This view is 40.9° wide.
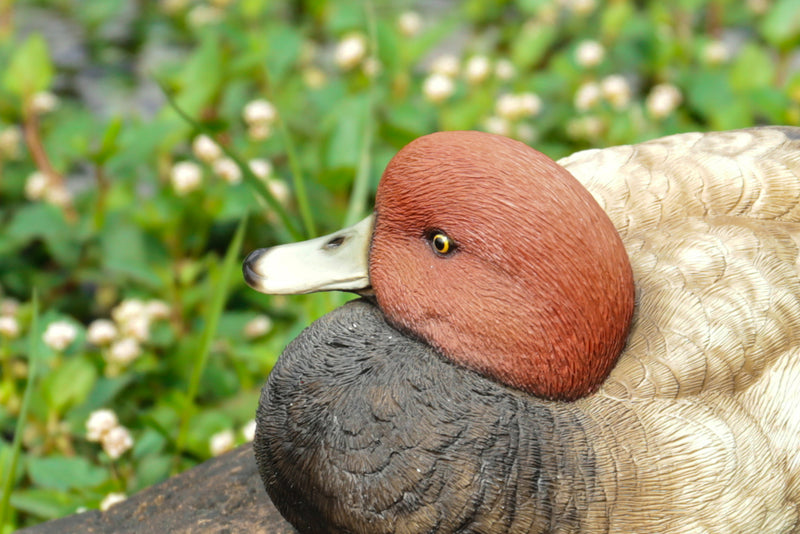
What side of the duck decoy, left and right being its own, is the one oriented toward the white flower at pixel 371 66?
right

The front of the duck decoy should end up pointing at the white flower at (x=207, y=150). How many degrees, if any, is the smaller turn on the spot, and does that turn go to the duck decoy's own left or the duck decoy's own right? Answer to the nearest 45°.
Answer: approximately 45° to the duck decoy's own right

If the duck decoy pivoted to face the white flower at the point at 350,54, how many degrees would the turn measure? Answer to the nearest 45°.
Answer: approximately 90° to its right

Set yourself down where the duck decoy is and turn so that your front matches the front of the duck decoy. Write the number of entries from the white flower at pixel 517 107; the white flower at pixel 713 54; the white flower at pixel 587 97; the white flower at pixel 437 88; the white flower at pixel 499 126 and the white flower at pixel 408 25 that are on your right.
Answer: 6

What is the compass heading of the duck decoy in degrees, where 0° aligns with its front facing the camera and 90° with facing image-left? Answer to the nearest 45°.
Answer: approximately 90°

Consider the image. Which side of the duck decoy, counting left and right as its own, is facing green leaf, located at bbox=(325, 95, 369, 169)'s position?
right

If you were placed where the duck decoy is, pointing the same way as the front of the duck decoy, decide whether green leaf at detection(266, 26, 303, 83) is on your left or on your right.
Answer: on your right

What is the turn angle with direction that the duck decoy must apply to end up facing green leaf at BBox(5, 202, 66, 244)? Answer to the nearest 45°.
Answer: approximately 45° to its right

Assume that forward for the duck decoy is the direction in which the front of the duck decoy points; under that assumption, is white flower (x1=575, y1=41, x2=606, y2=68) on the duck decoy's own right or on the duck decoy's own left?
on the duck decoy's own right

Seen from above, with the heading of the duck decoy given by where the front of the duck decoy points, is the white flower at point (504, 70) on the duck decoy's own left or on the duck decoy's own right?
on the duck decoy's own right

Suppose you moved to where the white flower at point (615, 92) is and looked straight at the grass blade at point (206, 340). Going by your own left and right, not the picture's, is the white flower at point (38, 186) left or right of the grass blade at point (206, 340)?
right

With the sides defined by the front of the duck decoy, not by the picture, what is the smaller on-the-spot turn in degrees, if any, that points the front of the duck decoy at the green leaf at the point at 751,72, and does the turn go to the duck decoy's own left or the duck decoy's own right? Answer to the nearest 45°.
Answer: approximately 90° to the duck decoy's own right

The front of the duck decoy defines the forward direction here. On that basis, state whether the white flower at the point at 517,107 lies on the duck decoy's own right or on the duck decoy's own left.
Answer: on the duck decoy's own right

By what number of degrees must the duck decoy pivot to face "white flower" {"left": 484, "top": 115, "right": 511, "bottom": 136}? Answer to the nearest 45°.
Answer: approximately 90° to its right

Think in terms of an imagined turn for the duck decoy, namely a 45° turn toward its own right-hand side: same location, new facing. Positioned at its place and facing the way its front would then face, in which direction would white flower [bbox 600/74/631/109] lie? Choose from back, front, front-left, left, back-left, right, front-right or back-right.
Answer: front-right

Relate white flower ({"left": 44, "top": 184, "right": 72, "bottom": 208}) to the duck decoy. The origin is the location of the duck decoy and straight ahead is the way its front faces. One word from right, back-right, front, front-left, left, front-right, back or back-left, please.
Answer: front-right

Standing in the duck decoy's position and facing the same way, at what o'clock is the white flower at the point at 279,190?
The white flower is roughly at 2 o'clock from the duck decoy.

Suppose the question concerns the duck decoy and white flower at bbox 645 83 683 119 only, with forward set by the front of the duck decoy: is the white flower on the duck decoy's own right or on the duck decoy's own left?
on the duck decoy's own right

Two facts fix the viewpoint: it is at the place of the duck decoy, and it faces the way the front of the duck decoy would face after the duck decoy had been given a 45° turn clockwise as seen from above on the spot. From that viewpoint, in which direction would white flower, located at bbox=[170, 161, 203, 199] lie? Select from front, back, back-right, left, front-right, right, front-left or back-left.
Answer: front
